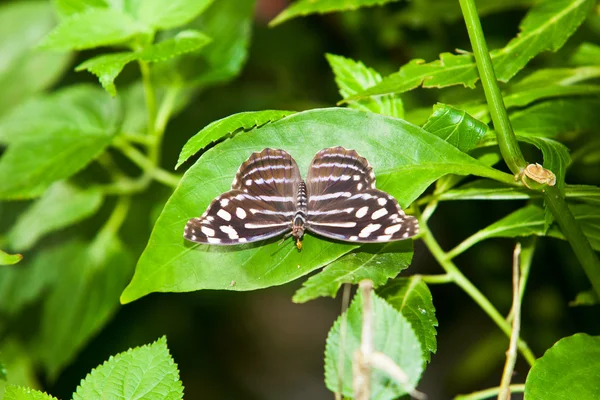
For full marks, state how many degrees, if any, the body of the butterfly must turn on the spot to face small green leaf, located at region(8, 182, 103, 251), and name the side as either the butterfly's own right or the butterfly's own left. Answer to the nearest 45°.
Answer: approximately 135° to the butterfly's own right

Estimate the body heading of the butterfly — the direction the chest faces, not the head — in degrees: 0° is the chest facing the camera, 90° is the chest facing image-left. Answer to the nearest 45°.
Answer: approximately 0°

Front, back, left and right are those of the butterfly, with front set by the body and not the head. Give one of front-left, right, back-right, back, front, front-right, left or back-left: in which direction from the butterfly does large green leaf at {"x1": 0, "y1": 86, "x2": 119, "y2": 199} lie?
back-right
